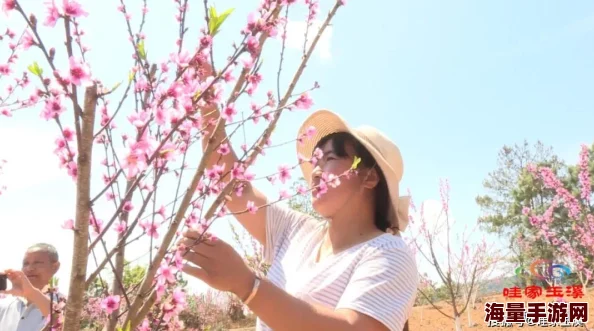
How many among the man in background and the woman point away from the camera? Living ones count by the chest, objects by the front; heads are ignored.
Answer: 0

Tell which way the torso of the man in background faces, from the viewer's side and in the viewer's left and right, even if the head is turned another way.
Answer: facing the viewer and to the left of the viewer

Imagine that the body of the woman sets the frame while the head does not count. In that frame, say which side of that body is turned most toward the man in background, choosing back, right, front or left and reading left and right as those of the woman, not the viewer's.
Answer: right

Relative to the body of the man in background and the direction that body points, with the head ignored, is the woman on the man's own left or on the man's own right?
on the man's own left

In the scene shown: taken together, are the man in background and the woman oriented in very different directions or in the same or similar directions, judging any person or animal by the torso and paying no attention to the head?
same or similar directions
